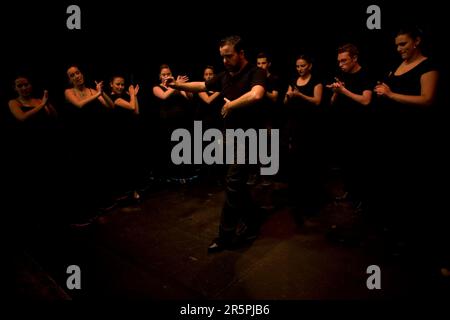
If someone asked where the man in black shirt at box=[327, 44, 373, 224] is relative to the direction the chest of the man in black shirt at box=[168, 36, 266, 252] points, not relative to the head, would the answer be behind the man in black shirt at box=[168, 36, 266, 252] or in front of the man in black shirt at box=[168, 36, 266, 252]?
behind

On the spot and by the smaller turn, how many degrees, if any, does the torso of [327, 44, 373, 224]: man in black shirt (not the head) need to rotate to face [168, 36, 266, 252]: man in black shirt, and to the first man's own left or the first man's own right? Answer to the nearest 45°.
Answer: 0° — they already face them

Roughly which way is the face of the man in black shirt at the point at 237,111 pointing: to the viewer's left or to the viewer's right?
to the viewer's left

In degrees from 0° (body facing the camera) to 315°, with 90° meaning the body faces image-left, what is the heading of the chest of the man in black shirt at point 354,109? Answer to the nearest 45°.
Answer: approximately 45°
